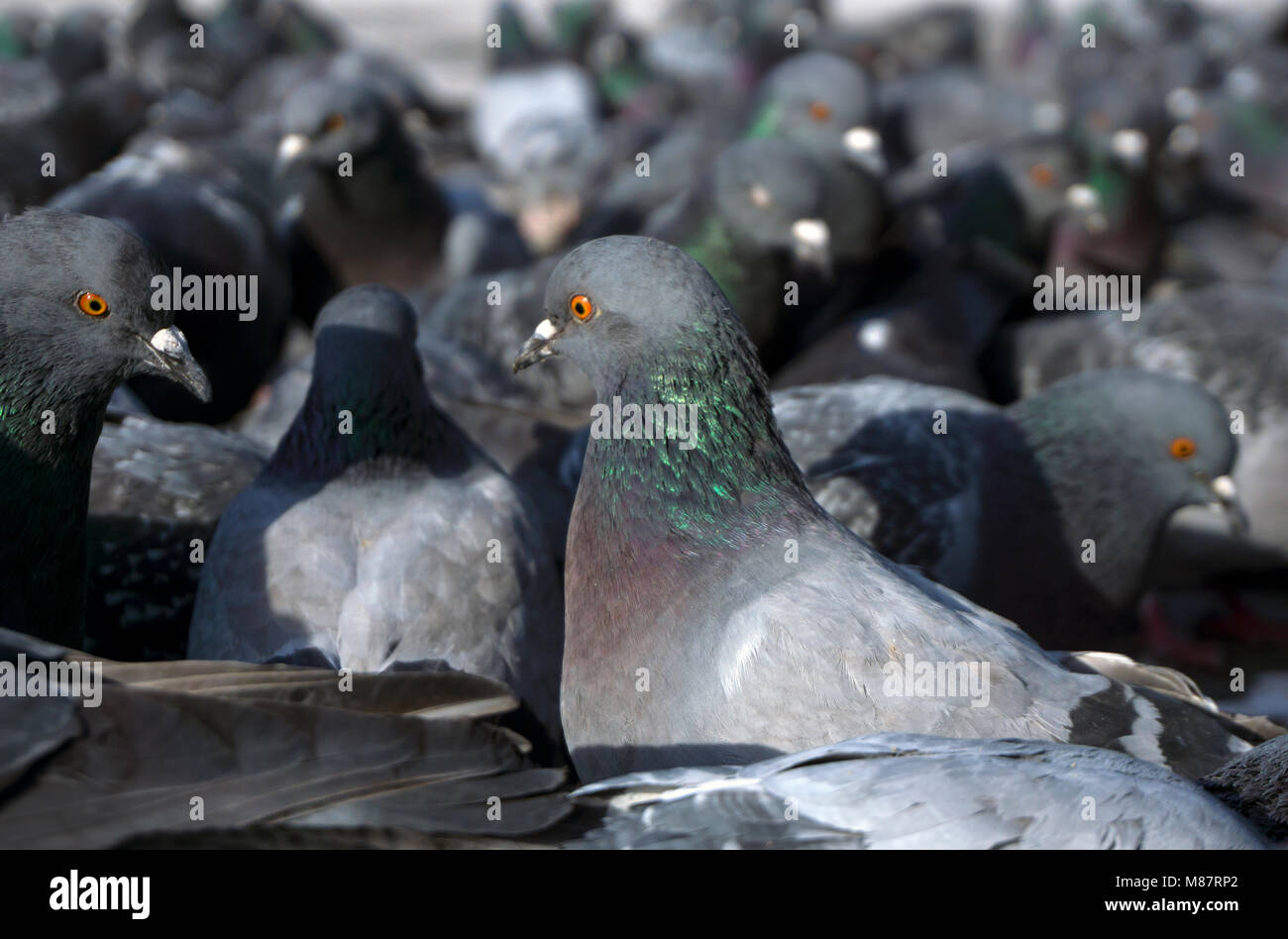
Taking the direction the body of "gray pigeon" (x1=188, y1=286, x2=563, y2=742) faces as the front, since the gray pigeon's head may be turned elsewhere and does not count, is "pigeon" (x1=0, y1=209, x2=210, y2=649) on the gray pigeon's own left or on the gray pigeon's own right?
on the gray pigeon's own left

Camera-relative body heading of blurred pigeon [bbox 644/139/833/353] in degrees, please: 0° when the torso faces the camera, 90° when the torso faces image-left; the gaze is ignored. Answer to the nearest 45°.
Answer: approximately 315°

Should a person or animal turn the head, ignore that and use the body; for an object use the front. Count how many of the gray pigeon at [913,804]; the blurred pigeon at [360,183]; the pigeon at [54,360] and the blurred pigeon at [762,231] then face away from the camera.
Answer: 0

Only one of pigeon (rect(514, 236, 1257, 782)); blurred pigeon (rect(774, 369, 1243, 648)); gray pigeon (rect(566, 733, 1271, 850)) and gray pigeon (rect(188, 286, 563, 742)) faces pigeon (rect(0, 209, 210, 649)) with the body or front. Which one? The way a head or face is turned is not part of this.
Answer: pigeon (rect(514, 236, 1257, 782))

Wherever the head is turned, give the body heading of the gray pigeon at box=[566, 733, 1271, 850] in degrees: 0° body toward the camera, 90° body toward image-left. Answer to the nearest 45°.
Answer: approximately 270°

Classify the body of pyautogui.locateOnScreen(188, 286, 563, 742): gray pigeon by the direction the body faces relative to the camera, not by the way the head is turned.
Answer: away from the camera

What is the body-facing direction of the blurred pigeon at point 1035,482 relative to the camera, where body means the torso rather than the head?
to the viewer's right

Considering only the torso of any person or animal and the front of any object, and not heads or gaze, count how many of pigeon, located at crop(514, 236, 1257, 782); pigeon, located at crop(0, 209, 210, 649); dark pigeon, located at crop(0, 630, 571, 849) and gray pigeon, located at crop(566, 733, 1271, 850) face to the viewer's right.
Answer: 2

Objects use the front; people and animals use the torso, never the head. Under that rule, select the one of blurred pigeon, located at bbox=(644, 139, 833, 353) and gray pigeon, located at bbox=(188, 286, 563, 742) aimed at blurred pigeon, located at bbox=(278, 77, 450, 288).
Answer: the gray pigeon

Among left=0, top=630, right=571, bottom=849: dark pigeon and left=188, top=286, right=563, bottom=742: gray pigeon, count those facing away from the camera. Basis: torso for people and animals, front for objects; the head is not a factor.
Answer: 1

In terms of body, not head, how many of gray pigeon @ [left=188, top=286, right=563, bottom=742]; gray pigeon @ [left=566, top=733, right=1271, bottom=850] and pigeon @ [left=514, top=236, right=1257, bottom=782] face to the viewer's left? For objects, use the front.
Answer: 1

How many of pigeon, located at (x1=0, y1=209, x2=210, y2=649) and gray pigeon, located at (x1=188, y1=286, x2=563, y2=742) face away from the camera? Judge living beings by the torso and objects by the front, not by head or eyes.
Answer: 1
